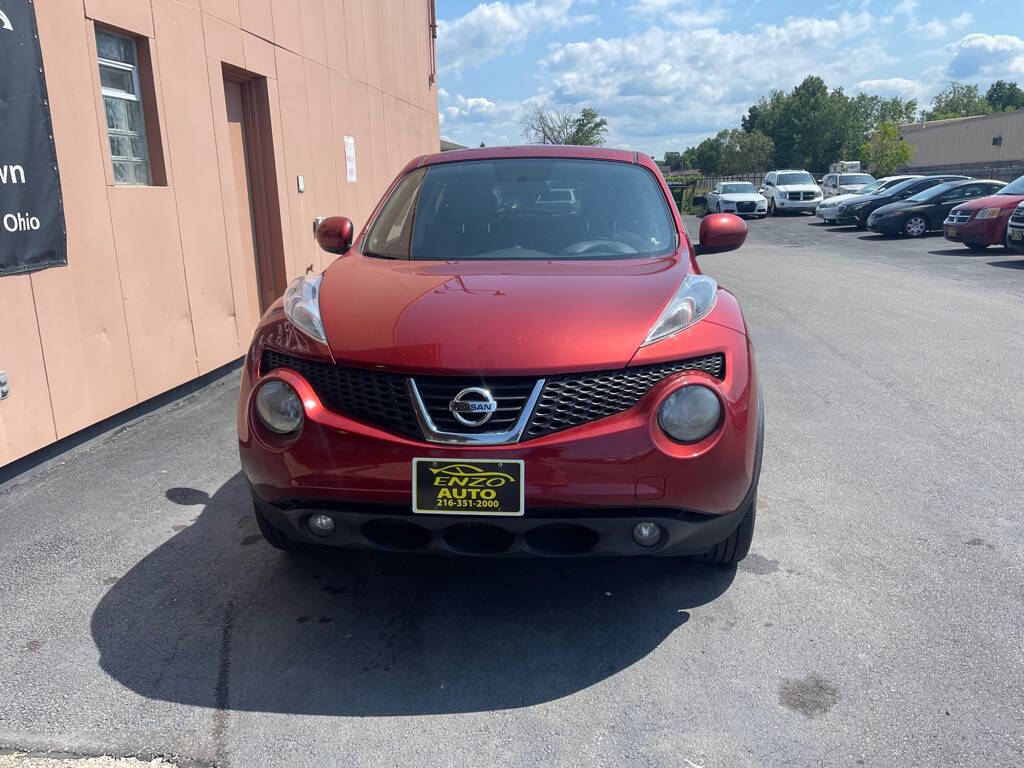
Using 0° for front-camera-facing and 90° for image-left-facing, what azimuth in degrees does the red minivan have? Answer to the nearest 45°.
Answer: approximately 45°

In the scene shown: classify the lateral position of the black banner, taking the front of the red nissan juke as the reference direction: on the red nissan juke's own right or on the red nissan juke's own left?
on the red nissan juke's own right

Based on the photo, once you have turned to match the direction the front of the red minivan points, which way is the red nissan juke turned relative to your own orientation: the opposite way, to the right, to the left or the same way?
to the left

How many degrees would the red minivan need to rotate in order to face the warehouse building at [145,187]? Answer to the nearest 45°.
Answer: approximately 45° to its left

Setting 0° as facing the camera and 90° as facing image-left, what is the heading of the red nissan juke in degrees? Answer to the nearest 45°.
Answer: approximately 0°

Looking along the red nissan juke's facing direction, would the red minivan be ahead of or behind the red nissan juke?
behind

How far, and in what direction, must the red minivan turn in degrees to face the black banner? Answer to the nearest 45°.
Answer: approximately 45° to its left
